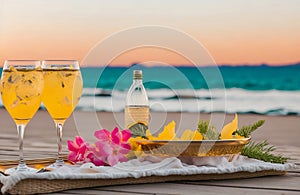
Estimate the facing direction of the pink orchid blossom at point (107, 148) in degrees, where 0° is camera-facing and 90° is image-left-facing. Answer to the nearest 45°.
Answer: approximately 0°
